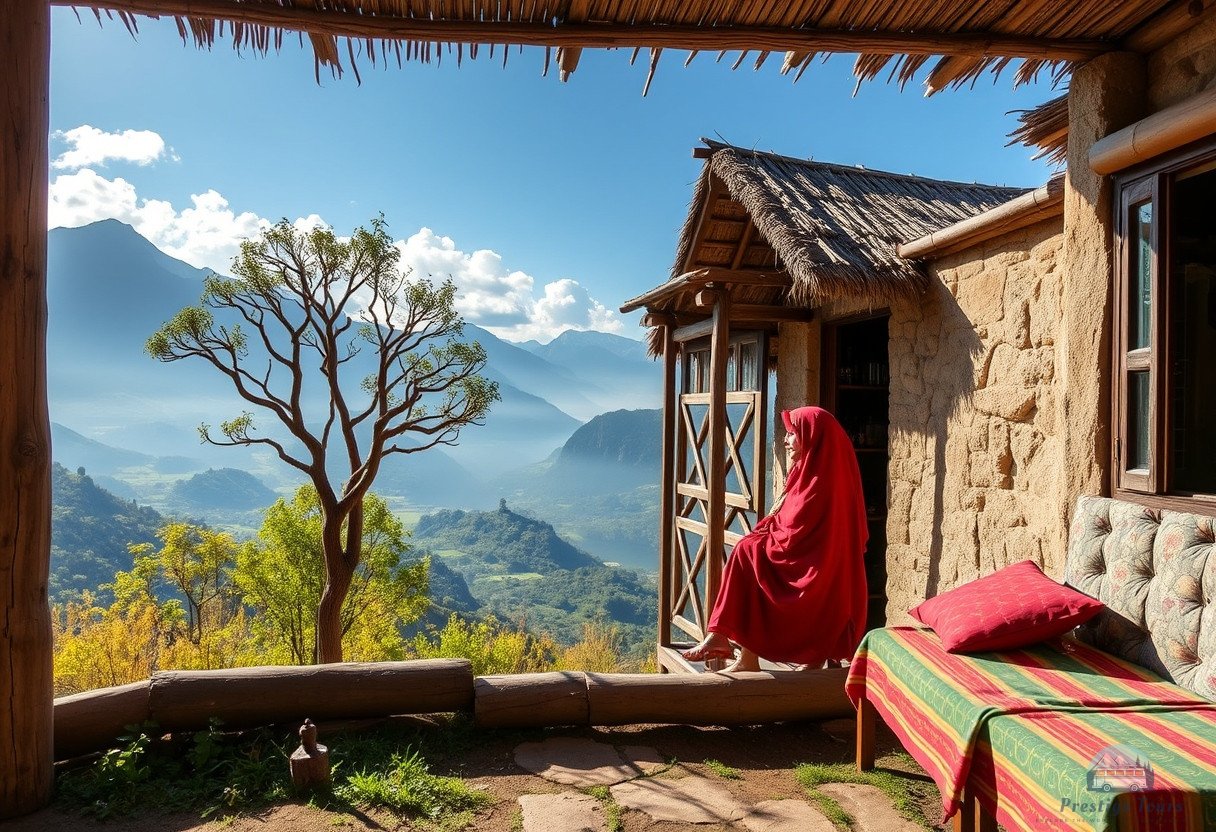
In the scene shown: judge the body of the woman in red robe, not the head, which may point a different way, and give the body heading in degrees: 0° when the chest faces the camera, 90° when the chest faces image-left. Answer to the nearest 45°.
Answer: approximately 90°

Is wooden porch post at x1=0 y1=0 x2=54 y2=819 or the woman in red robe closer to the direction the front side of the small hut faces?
the wooden porch post

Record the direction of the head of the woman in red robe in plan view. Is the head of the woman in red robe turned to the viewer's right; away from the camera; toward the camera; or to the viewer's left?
to the viewer's left

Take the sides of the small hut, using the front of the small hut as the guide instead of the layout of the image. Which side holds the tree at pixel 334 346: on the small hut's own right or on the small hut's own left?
on the small hut's own right

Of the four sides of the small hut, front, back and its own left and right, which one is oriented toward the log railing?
front

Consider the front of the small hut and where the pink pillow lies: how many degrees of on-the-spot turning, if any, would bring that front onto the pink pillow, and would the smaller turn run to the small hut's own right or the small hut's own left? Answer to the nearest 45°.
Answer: approximately 45° to the small hut's own left

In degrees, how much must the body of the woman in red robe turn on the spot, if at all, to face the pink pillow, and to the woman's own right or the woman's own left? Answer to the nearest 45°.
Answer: approximately 135° to the woman's own left

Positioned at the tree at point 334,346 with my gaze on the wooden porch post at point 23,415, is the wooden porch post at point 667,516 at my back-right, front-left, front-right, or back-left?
front-left

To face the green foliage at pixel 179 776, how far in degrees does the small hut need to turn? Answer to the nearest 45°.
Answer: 0° — it already faces it

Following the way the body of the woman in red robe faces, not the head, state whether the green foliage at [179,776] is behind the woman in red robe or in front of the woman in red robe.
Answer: in front

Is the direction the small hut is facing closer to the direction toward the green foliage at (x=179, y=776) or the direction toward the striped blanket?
the green foliage

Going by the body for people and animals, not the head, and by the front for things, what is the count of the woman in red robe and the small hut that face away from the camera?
0

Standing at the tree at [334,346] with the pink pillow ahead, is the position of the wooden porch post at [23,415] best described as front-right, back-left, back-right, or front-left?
front-right

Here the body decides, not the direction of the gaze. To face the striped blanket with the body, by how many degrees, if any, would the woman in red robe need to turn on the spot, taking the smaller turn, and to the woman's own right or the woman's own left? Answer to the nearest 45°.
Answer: approximately 90° to the woman's own left

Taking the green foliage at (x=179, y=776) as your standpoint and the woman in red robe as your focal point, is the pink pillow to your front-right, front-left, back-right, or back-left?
front-right

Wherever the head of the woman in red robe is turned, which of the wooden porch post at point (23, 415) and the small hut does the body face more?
the wooden porch post
